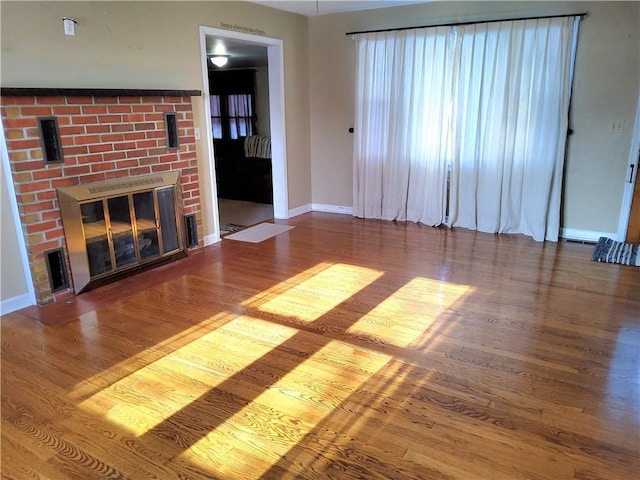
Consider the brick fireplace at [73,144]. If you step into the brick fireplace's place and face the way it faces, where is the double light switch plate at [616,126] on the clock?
The double light switch plate is roughly at 11 o'clock from the brick fireplace.

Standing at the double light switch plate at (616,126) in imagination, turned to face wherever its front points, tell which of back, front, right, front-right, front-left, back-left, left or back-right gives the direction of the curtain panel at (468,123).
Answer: right

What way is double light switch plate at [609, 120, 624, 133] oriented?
toward the camera

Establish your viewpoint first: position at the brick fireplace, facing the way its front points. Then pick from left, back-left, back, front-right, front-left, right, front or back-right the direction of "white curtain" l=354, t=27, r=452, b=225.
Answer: front-left

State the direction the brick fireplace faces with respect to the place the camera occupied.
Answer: facing the viewer and to the right of the viewer

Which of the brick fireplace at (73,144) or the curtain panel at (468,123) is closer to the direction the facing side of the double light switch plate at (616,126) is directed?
the brick fireplace

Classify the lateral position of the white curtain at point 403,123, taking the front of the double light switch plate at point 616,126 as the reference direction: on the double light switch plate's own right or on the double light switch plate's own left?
on the double light switch plate's own right

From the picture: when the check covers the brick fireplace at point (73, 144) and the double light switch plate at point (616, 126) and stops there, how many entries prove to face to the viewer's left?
0

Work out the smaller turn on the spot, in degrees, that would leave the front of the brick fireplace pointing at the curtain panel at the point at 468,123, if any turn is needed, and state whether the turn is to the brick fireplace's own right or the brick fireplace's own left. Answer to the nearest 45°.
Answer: approximately 45° to the brick fireplace's own left
